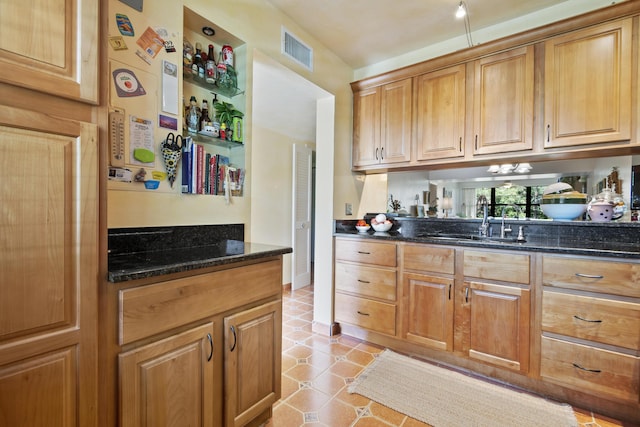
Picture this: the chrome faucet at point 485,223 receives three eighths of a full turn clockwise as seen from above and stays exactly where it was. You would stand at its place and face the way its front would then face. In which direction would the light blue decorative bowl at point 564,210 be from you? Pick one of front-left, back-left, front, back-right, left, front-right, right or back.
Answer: right

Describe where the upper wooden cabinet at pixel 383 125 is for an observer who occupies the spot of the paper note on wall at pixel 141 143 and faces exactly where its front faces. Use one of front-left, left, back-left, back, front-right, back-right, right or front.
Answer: front-left

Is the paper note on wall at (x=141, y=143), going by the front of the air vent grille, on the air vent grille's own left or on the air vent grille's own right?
on the air vent grille's own right

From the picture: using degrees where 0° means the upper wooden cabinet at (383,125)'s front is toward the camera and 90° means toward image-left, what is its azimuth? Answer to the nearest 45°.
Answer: approximately 45°

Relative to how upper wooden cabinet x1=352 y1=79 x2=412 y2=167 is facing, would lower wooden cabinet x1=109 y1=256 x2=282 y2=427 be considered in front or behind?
in front

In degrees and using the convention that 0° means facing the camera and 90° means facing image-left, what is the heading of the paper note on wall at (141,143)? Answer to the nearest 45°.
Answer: approximately 315°
